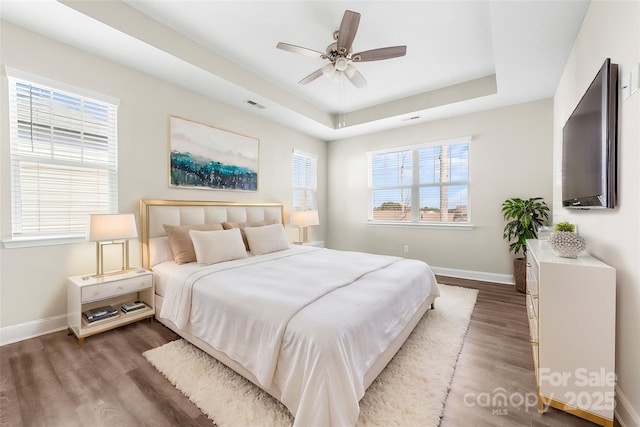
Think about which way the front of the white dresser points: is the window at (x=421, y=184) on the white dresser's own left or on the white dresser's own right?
on the white dresser's own right

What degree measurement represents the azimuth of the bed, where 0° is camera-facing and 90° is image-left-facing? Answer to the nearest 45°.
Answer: approximately 315°

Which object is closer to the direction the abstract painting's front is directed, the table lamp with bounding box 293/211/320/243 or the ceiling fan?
the ceiling fan

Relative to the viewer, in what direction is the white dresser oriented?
to the viewer's left

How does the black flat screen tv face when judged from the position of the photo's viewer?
facing to the left of the viewer

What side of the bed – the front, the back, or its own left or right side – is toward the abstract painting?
back

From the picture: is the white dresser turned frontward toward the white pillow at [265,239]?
yes

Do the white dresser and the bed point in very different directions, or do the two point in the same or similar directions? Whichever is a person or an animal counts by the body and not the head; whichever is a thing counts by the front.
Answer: very different directions

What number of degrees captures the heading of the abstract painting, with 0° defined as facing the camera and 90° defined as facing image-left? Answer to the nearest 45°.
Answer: approximately 315°
